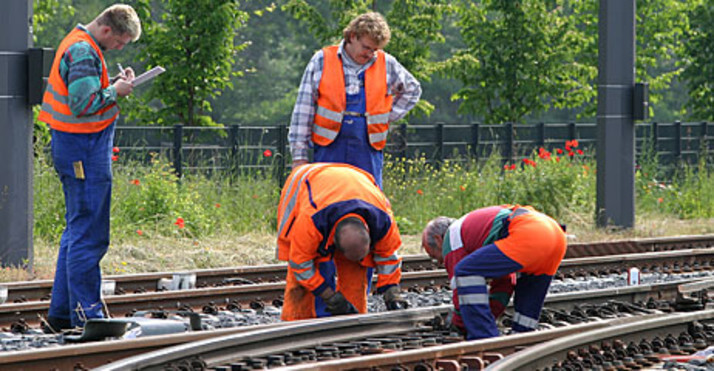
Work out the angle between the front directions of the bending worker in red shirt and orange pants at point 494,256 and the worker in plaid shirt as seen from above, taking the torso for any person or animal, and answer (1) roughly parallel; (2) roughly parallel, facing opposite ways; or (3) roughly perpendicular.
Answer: roughly perpendicular

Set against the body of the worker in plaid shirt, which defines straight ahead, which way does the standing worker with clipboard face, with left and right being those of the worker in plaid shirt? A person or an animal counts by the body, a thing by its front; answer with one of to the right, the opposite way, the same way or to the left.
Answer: to the left

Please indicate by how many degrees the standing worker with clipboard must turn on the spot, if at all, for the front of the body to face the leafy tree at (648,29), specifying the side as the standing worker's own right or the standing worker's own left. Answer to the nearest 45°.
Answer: approximately 45° to the standing worker's own left

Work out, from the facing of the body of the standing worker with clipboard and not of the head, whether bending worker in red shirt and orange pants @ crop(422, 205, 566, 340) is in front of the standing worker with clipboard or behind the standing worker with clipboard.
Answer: in front

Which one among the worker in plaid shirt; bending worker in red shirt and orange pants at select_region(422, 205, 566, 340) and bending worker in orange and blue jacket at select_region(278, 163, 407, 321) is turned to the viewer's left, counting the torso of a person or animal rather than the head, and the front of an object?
bending worker in red shirt and orange pants at select_region(422, 205, 566, 340)

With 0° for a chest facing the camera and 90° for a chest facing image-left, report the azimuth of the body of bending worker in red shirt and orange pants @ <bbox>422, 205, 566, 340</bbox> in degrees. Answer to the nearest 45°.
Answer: approximately 90°

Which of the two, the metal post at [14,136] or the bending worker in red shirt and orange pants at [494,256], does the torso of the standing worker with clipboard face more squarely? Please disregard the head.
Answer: the bending worker in red shirt and orange pants

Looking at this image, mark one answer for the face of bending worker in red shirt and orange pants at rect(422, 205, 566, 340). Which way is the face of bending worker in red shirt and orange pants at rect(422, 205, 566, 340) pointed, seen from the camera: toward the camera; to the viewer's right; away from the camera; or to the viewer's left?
to the viewer's left

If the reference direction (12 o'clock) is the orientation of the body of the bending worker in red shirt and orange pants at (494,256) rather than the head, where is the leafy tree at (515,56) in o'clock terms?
The leafy tree is roughly at 3 o'clock from the bending worker in red shirt and orange pants.

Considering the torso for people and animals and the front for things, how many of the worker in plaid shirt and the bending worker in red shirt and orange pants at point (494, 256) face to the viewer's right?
0

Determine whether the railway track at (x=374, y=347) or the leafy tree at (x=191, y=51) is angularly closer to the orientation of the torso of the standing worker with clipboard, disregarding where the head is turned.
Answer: the railway track

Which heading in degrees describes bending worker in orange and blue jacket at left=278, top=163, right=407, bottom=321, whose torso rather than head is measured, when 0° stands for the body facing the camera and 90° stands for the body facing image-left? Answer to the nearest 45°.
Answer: approximately 315°

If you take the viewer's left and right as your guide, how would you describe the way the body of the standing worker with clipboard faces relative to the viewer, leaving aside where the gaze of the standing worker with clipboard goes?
facing to the right of the viewer

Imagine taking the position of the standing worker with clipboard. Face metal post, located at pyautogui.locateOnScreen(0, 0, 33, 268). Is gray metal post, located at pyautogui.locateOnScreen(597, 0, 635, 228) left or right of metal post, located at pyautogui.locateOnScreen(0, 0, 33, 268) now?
right

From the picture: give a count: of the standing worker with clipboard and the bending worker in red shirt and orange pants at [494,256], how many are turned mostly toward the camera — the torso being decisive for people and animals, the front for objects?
0
